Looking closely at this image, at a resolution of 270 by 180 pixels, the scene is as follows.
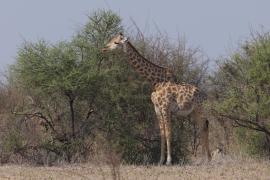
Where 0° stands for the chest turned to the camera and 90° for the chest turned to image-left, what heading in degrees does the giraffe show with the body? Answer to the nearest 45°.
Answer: approximately 90°

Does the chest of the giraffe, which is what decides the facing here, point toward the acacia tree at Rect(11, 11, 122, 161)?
yes

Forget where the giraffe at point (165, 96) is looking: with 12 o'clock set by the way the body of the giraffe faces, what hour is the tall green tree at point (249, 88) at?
The tall green tree is roughly at 6 o'clock from the giraffe.

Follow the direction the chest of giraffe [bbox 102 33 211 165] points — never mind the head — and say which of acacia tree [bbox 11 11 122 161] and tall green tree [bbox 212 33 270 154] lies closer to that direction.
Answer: the acacia tree
